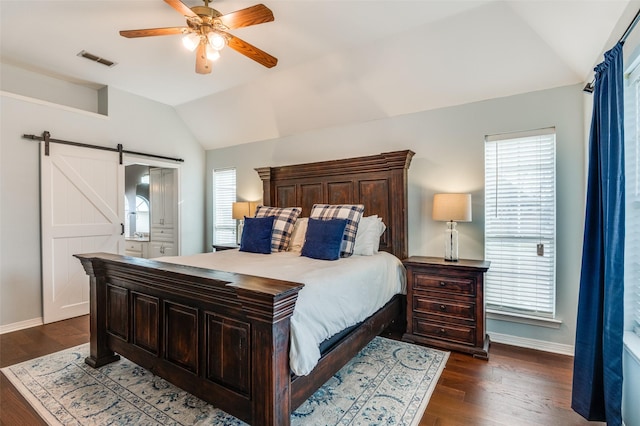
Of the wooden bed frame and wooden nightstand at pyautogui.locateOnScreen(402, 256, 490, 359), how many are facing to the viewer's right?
0

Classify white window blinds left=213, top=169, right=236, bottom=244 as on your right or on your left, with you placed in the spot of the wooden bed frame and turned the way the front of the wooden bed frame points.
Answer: on your right

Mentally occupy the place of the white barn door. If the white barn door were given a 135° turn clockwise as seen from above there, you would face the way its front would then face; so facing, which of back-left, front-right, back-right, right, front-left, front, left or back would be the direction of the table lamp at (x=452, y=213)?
back-left

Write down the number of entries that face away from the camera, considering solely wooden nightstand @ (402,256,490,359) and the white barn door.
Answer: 0

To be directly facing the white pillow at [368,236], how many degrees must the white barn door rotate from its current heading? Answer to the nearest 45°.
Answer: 0° — it already faces it

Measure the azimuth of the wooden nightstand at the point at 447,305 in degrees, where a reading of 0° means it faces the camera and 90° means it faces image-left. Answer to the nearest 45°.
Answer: approximately 45°

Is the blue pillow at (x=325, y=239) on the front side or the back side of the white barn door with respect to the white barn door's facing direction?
on the front side

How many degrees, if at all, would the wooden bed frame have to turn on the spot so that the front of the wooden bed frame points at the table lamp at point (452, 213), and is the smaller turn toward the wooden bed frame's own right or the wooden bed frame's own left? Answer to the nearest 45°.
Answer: approximately 135° to the wooden bed frame's own left

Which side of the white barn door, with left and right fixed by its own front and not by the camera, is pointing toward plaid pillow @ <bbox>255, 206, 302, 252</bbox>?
front

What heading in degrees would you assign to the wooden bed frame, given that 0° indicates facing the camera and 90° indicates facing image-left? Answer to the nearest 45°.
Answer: approximately 45°

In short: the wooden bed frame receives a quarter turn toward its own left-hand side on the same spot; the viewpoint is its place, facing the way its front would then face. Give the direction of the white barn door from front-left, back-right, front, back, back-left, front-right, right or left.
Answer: back
